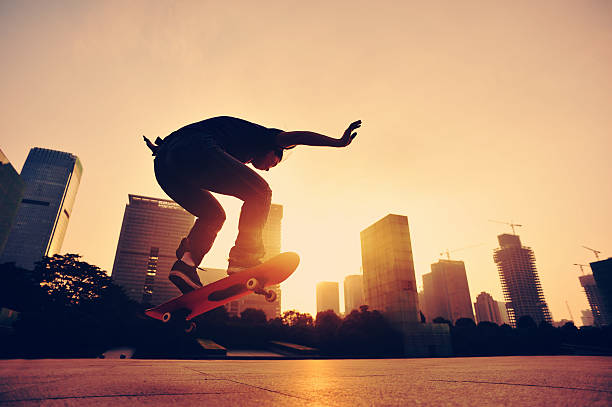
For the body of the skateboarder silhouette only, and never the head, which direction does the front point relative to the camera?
to the viewer's right
